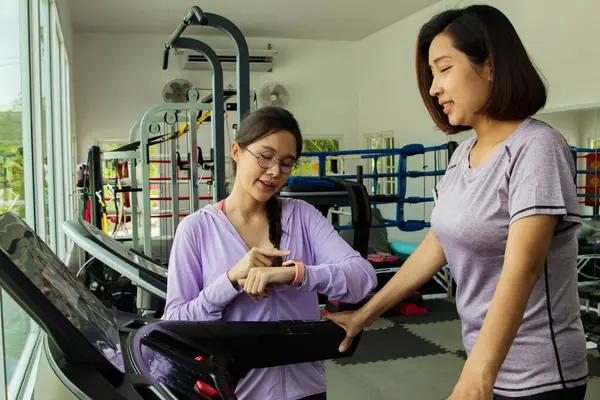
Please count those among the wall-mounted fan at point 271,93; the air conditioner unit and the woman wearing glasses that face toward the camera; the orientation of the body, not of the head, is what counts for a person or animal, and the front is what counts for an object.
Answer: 3

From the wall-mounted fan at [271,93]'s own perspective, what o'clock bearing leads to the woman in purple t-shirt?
The woman in purple t-shirt is roughly at 12 o'clock from the wall-mounted fan.

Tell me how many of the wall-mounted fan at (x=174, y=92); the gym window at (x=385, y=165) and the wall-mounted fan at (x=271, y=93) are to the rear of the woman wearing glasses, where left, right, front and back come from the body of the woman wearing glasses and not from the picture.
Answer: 3

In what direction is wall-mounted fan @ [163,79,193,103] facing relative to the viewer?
toward the camera

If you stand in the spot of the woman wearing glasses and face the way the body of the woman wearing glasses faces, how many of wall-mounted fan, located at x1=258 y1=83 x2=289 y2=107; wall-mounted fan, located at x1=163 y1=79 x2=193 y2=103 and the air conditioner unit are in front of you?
0

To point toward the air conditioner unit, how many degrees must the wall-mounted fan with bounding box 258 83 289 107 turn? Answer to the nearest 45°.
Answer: approximately 90° to its right

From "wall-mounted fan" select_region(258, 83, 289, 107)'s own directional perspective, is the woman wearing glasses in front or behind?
in front

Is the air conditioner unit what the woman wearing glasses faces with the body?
no

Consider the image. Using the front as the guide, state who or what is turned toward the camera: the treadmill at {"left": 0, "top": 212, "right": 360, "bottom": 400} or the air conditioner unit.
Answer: the air conditioner unit

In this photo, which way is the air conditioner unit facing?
toward the camera

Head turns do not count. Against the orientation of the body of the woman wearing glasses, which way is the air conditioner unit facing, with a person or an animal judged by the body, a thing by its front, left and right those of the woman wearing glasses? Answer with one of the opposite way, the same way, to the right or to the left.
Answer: the same way

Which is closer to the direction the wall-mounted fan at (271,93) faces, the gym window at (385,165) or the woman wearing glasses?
the woman wearing glasses

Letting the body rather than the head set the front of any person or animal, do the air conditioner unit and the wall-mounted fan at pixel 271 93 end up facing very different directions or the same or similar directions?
same or similar directions

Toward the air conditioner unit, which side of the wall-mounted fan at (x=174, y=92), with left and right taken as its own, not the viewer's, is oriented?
left

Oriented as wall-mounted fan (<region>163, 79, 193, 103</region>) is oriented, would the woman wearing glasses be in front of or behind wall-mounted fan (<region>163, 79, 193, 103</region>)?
in front
